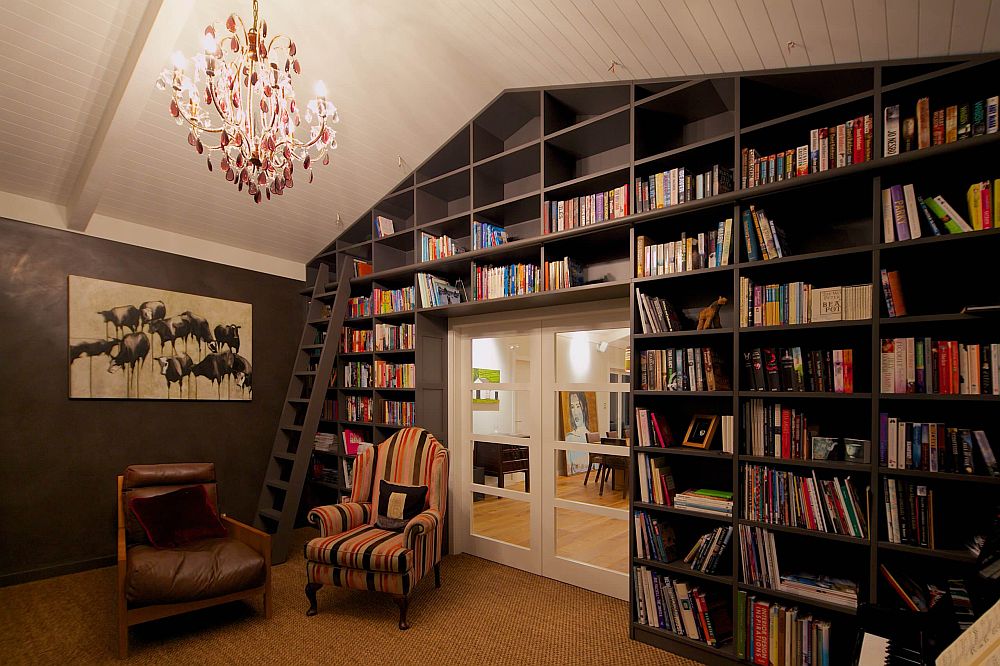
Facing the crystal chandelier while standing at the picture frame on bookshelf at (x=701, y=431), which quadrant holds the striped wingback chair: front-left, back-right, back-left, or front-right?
front-right

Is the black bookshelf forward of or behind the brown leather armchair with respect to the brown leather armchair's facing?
forward

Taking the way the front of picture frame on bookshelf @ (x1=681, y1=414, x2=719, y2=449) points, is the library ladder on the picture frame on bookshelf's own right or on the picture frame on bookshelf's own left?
on the picture frame on bookshelf's own right

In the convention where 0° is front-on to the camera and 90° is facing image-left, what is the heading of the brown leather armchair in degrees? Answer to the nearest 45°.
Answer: approximately 315°

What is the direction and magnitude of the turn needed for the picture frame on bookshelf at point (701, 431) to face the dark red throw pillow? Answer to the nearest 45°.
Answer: approximately 45° to its right

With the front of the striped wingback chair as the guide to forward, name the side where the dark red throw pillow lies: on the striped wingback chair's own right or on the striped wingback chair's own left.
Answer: on the striped wingback chair's own right

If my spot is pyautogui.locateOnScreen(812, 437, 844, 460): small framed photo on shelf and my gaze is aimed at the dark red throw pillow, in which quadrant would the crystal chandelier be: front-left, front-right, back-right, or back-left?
front-left

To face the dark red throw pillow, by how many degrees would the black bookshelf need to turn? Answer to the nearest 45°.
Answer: approximately 45° to its right

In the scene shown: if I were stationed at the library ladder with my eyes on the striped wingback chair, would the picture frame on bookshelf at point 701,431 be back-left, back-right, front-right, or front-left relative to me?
front-left

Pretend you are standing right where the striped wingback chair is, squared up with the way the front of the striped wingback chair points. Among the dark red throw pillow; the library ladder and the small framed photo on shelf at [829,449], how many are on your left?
1

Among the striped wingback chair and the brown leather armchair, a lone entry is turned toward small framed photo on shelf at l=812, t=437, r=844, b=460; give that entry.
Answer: the brown leather armchair

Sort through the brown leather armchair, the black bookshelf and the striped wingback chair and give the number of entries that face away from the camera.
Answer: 0

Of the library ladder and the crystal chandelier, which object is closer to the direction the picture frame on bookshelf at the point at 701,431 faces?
the crystal chandelier

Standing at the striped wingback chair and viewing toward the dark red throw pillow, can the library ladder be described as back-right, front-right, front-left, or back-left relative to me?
front-right

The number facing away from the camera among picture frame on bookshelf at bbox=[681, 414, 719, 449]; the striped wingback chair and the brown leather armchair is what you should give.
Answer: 0

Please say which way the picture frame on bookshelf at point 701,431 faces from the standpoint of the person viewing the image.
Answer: facing the viewer and to the left of the viewer

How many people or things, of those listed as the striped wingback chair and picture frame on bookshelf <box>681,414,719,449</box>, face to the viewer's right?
0

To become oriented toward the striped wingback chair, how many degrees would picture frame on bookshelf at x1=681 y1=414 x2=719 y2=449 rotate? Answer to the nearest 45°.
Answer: approximately 45° to its right
